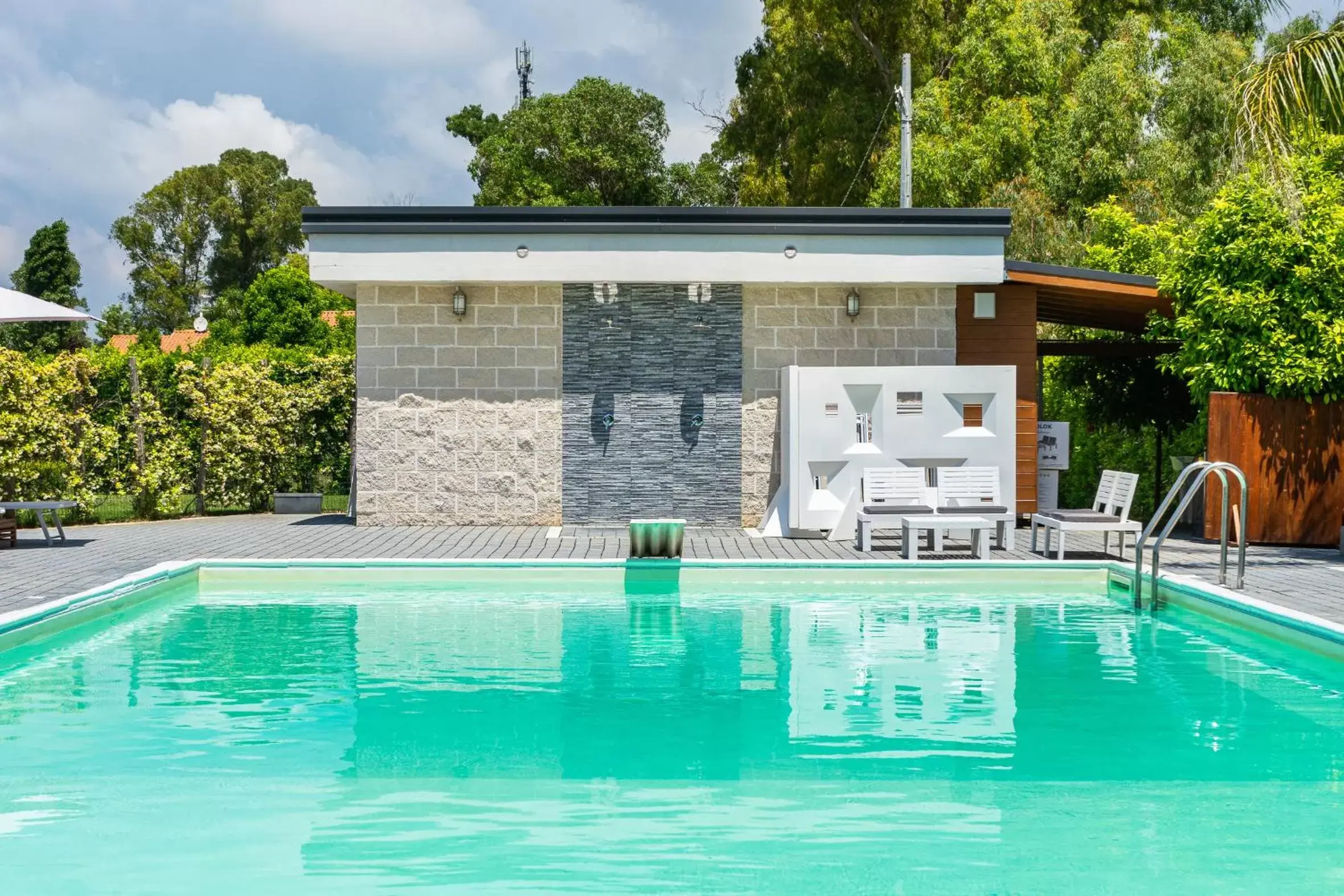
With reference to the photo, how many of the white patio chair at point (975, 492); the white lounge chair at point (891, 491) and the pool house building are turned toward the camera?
3

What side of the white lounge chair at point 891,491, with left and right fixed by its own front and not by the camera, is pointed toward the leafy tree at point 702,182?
back

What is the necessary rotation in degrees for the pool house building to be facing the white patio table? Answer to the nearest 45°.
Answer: approximately 45° to its left

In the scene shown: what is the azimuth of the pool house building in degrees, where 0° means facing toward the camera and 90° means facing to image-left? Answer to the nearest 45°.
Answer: approximately 0°

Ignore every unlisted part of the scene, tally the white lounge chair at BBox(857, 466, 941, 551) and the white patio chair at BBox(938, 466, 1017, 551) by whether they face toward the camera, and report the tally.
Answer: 2

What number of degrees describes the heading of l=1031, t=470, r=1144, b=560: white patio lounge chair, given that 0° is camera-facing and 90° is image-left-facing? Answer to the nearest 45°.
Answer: approximately 45°

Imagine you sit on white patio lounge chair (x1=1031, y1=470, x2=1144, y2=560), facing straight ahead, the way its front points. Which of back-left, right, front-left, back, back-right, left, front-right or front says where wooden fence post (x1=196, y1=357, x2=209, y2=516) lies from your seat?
front-right

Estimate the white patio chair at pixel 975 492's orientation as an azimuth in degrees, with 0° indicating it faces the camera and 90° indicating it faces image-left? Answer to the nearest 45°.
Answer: approximately 0°

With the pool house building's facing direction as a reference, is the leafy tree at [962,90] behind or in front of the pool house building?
behind

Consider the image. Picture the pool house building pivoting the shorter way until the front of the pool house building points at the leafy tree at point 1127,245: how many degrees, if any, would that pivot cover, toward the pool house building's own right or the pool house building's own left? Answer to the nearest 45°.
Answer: approximately 135° to the pool house building's own left

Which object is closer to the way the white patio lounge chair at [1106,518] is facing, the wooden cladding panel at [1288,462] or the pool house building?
the pool house building

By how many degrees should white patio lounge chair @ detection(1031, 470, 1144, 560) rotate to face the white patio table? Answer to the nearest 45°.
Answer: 0° — it already faces it

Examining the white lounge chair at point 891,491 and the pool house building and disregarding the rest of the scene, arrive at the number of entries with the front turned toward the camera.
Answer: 2

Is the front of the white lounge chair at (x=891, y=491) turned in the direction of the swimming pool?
yes

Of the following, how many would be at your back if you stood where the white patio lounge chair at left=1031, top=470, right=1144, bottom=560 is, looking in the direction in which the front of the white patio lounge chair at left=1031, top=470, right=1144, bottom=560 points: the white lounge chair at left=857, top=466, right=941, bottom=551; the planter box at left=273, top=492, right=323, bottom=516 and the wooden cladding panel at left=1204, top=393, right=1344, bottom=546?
1

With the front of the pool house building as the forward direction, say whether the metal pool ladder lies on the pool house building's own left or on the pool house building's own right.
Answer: on the pool house building's own left
